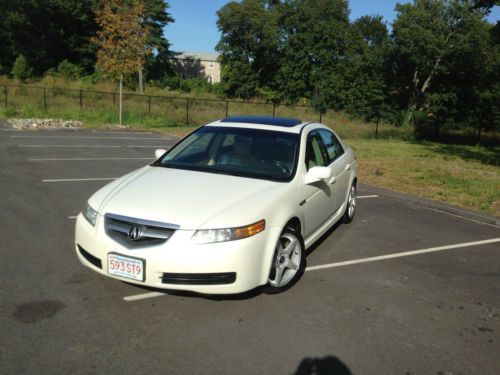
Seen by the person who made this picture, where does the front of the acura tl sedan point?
facing the viewer and to the left of the viewer

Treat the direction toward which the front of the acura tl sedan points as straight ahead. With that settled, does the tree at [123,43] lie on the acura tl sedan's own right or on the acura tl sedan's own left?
on the acura tl sedan's own right

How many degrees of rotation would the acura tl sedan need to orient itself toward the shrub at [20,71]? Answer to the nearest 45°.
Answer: approximately 90° to its right
